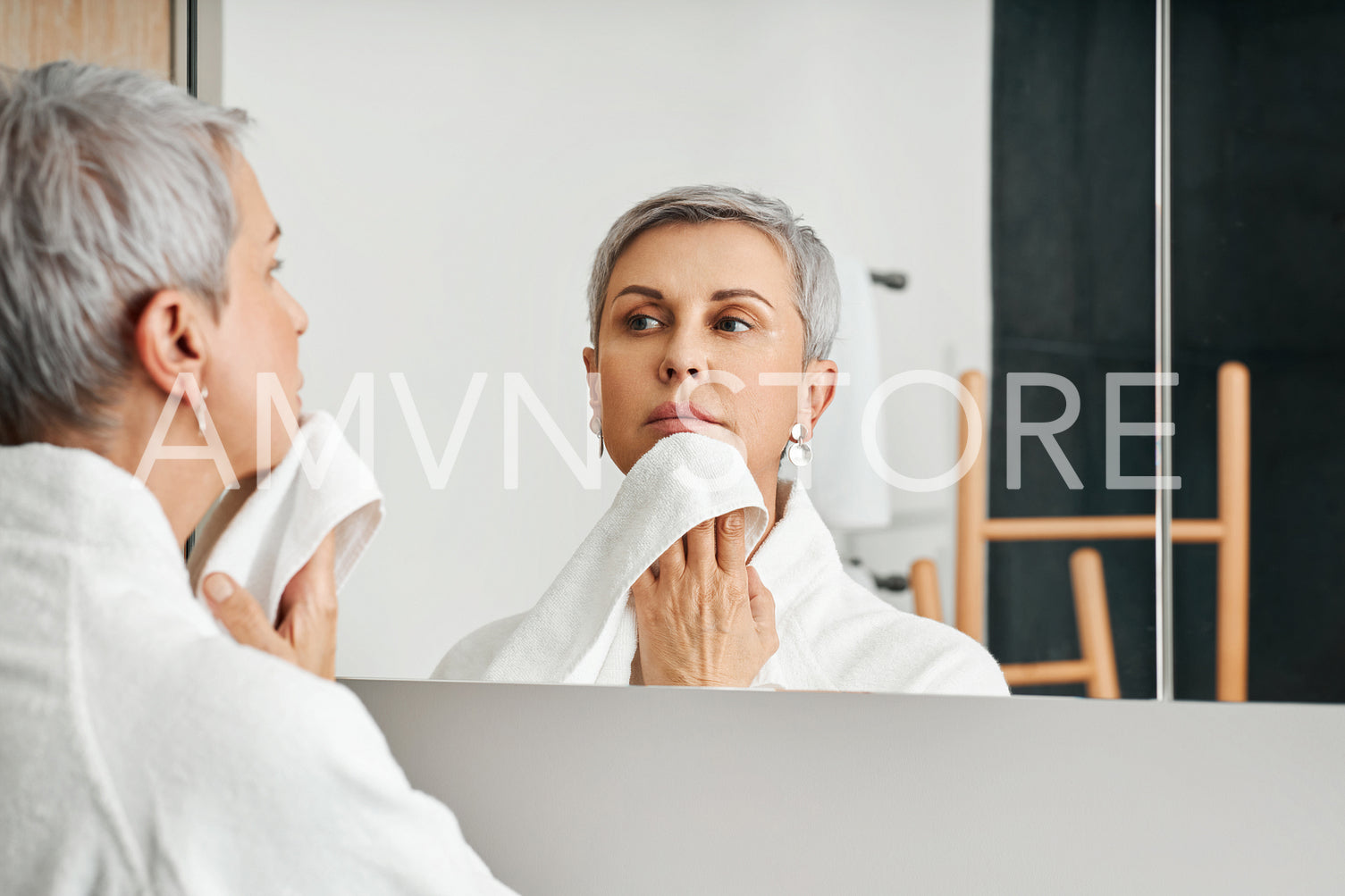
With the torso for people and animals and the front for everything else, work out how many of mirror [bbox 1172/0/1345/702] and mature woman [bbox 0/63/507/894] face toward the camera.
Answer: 1

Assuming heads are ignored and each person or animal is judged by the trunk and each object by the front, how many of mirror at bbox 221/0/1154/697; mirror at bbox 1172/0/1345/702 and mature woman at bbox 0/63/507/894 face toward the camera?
2

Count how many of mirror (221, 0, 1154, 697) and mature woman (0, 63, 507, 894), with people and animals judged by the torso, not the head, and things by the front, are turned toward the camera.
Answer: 1

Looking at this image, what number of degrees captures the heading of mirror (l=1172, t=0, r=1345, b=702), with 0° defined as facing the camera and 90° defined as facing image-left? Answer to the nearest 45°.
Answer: approximately 0°

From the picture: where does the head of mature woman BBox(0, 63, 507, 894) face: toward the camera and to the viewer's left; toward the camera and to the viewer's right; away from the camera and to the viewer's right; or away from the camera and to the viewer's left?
away from the camera and to the viewer's right

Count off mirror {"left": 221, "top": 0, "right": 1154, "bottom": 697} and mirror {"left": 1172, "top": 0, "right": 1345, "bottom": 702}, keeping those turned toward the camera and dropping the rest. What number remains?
2

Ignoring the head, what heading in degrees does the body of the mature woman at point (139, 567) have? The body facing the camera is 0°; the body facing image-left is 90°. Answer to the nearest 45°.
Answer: approximately 225°
